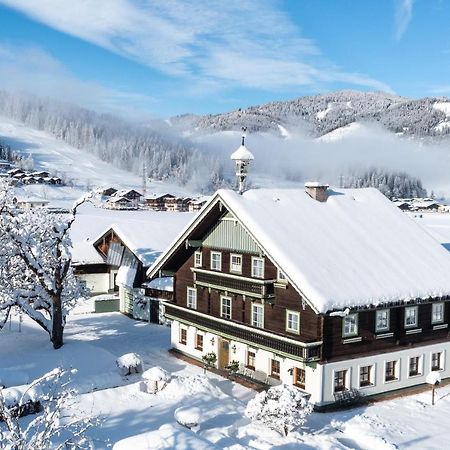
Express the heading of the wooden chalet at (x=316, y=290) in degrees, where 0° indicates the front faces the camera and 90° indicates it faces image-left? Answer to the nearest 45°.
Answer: approximately 45°

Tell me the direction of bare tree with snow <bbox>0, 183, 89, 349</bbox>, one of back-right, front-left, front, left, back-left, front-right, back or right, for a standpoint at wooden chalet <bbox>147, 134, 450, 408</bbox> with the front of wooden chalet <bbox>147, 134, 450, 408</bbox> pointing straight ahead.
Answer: front-right
